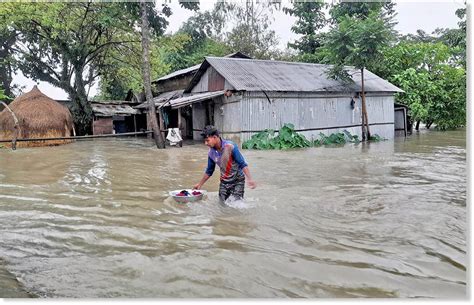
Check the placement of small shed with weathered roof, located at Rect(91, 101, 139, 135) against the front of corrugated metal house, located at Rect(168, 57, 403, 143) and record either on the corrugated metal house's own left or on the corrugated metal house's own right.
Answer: on the corrugated metal house's own right

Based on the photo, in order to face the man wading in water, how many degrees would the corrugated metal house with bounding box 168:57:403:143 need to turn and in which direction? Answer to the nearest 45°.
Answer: approximately 45° to its left

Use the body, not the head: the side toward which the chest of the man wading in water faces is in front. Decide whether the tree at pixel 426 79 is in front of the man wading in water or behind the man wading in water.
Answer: behind

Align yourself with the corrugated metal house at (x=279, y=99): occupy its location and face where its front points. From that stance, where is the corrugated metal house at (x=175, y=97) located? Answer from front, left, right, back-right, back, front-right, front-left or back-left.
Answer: right
